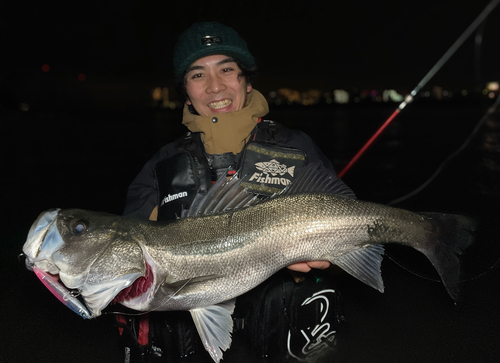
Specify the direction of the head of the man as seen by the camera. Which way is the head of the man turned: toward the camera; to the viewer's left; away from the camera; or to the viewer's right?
toward the camera

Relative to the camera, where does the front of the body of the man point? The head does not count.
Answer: toward the camera

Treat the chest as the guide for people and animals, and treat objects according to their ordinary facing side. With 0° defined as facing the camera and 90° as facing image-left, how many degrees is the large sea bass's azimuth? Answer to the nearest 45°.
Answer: approximately 90°
